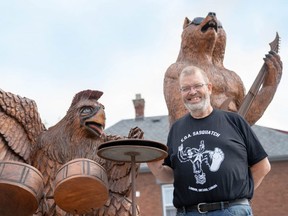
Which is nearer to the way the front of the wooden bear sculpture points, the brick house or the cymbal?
the cymbal

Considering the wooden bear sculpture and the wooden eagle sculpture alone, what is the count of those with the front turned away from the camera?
0

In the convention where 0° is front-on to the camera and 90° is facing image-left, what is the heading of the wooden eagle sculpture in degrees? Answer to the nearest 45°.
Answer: approximately 315°

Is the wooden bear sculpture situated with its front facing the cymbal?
no

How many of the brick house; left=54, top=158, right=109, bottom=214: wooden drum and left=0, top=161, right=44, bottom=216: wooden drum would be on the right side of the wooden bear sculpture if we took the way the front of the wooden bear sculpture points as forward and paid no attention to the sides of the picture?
2

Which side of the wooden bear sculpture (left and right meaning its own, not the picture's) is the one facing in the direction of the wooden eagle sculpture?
right

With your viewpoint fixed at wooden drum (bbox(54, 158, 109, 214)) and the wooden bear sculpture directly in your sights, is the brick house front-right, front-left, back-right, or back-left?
front-left

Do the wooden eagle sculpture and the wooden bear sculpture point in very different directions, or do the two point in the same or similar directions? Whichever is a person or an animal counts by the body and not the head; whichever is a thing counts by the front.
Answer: same or similar directions

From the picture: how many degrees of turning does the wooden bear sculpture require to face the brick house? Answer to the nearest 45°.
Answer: approximately 135° to its left

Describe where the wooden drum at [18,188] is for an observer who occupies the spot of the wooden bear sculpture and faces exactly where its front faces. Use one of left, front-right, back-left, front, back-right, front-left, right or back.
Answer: right

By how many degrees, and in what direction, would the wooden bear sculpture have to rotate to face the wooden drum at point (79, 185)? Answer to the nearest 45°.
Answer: approximately 90° to its right

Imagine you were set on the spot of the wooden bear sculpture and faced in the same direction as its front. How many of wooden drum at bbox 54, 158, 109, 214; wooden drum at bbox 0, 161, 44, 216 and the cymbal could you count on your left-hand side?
0

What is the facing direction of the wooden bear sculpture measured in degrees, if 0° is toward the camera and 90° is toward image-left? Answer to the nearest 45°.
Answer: approximately 315°

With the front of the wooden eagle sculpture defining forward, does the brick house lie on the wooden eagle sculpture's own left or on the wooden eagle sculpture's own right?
on the wooden eagle sculpture's own left
